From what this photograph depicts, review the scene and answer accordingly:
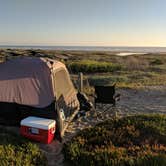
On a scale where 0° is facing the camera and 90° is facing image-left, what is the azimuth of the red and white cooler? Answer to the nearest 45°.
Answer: approximately 45°

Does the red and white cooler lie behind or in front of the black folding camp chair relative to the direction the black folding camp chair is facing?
behind

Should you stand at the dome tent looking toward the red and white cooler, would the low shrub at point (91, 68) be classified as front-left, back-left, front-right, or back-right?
back-left

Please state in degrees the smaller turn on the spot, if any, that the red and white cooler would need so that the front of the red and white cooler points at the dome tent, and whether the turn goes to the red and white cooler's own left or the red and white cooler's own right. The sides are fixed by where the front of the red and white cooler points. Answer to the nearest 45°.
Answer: approximately 135° to the red and white cooler's own right

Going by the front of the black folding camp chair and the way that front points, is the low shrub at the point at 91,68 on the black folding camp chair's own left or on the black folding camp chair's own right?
on the black folding camp chair's own left

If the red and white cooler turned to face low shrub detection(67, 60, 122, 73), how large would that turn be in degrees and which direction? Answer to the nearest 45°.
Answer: approximately 135° to its right

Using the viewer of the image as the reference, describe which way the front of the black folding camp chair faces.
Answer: facing away from the viewer and to the right of the viewer
